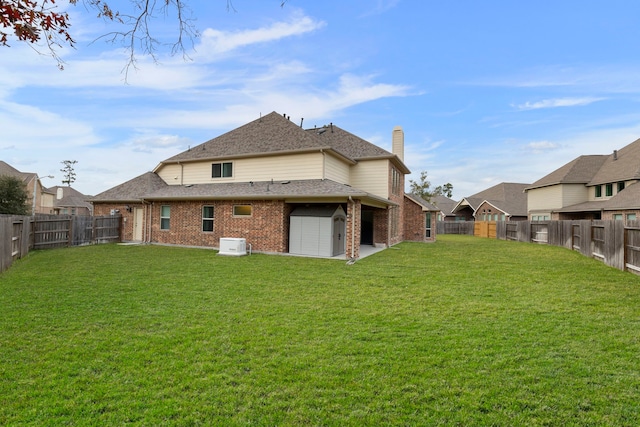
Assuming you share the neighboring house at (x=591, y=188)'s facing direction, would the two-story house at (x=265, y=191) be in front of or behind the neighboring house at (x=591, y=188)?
behind

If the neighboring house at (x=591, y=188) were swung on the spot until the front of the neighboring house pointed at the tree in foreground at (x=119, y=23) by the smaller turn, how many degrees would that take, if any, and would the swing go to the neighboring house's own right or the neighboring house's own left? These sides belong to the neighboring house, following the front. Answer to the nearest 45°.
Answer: approximately 135° to the neighboring house's own right

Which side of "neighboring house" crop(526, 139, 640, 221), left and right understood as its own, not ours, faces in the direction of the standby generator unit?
back

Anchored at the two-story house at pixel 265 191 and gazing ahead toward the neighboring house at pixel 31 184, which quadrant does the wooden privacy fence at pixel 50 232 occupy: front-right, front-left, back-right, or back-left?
front-left

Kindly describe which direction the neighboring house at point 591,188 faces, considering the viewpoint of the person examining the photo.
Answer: facing away from the viewer and to the right of the viewer

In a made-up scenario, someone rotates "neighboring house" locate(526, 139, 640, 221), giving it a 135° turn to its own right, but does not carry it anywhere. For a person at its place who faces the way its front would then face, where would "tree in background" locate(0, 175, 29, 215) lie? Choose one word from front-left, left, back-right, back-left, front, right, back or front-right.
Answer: front-right

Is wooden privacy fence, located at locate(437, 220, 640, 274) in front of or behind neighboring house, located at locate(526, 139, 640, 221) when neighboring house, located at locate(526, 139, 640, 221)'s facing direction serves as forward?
behind

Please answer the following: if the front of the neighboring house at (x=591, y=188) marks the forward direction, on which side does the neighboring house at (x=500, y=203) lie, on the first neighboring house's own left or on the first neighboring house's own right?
on the first neighboring house's own left

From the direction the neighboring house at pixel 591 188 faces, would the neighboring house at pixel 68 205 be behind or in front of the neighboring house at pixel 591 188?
behind

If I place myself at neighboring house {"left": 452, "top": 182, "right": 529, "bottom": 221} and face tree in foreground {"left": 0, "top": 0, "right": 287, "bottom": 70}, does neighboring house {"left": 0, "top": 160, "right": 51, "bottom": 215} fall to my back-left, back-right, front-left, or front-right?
front-right
